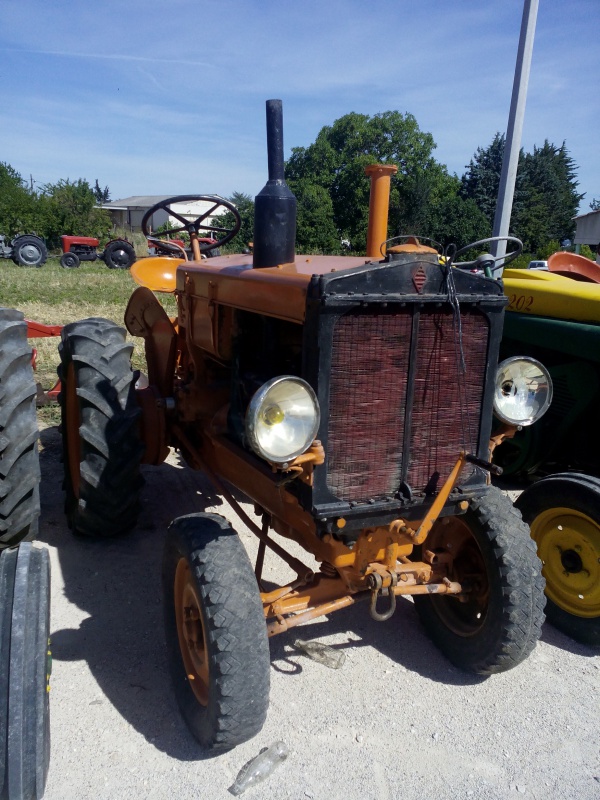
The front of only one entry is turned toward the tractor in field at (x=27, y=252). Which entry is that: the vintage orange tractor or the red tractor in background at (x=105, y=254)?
the red tractor in background

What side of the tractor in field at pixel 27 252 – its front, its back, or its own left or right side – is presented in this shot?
left

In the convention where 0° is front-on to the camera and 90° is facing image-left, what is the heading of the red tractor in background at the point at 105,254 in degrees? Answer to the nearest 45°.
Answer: approximately 90°

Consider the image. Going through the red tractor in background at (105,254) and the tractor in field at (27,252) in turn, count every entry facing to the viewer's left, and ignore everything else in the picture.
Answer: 2

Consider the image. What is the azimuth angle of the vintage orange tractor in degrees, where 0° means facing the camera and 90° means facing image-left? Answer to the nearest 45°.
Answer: approximately 315°

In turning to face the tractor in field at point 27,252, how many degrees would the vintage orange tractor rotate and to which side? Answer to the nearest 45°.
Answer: approximately 180°

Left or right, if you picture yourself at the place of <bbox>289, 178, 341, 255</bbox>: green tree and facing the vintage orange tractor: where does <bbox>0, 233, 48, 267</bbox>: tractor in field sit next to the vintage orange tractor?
right

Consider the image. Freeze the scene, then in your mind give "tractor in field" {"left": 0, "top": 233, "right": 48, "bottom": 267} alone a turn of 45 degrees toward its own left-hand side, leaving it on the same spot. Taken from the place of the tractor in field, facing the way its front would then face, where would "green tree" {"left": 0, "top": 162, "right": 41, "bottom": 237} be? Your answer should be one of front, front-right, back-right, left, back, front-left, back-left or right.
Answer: back-right

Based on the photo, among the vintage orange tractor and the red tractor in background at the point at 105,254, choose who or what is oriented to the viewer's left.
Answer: the red tractor in background

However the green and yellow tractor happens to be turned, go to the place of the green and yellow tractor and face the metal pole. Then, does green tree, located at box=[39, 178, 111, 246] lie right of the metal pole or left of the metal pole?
left

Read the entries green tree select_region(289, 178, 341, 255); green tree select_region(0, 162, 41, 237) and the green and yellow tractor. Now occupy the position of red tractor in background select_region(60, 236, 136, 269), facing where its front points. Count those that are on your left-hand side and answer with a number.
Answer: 1

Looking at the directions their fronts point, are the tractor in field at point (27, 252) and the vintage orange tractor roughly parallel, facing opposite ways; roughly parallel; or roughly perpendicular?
roughly perpendicular

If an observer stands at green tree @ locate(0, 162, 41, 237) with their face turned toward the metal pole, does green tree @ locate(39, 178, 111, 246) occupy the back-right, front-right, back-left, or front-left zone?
front-left

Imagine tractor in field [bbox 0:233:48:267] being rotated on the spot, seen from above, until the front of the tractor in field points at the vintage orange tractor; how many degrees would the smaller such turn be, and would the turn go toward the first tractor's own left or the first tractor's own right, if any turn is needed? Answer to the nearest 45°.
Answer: approximately 90° to the first tractor's own left
